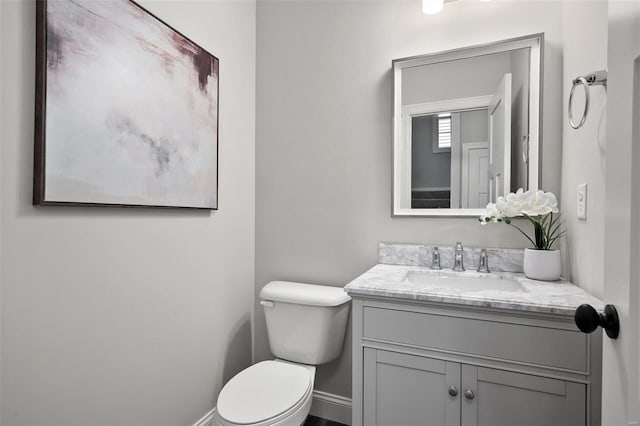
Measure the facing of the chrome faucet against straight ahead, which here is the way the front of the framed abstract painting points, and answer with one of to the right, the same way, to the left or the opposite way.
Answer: to the right

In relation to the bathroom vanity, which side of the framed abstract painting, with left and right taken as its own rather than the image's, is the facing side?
front

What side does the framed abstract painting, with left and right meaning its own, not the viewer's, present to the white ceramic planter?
front

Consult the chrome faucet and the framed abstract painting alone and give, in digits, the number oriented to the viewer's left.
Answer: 0

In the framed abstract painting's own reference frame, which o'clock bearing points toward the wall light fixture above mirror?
The wall light fixture above mirror is roughly at 11 o'clock from the framed abstract painting.

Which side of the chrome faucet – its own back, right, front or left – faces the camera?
front

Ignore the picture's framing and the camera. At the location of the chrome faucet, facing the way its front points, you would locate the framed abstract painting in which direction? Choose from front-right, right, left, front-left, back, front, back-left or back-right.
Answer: front-right

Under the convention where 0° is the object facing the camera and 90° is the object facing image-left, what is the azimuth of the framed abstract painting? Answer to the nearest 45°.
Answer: approximately 315°

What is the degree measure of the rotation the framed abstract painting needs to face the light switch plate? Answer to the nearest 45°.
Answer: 0° — it already faces it
